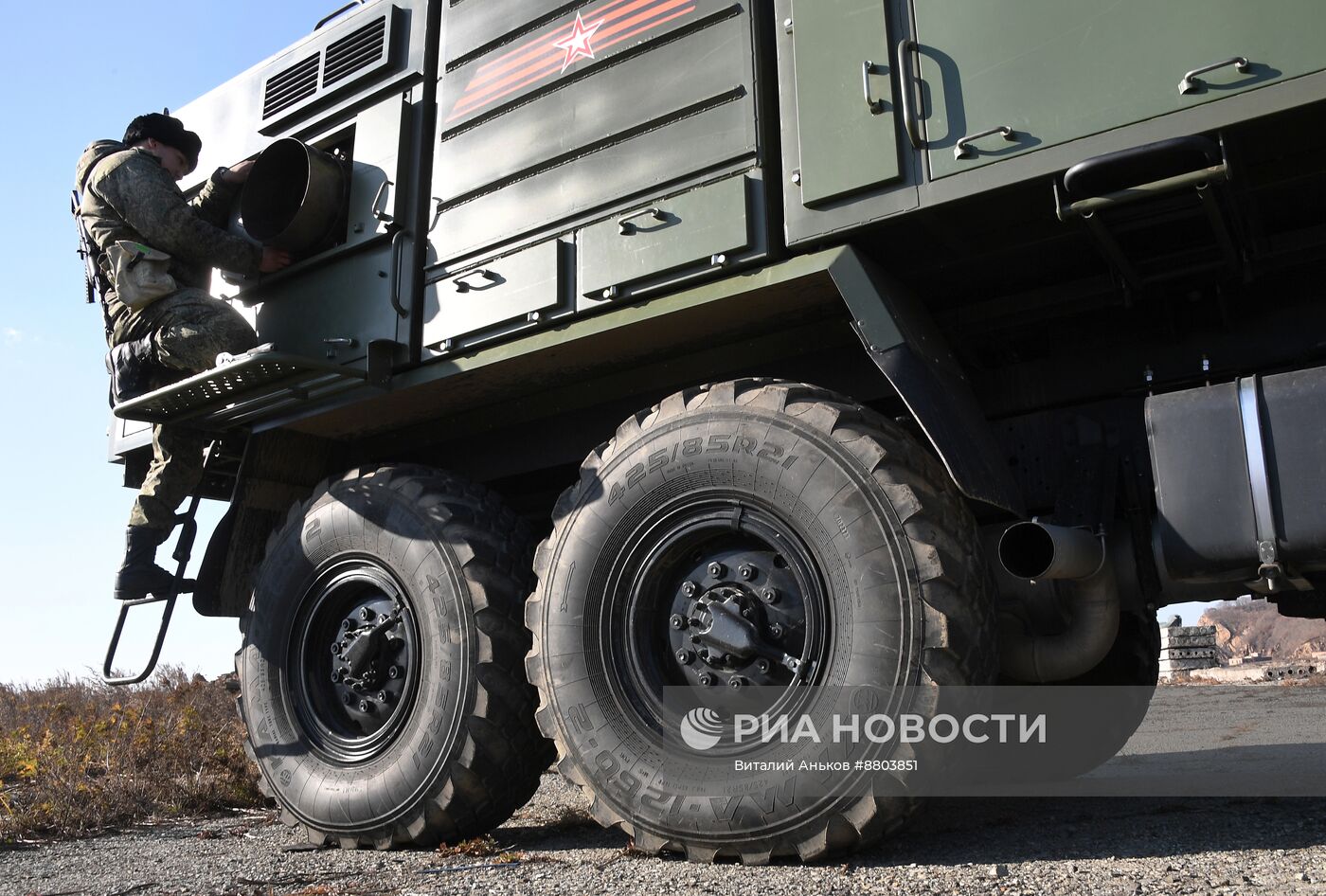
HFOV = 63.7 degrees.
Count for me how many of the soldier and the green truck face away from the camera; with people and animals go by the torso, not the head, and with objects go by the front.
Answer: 0

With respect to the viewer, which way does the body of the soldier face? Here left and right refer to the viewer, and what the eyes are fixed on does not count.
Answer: facing to the right of the viewer

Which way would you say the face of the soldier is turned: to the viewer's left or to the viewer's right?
to the viewer's right

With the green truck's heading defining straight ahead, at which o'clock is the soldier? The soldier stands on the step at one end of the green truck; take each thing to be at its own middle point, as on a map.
The soldier is roughly at 5 o'clock from the green truck.
